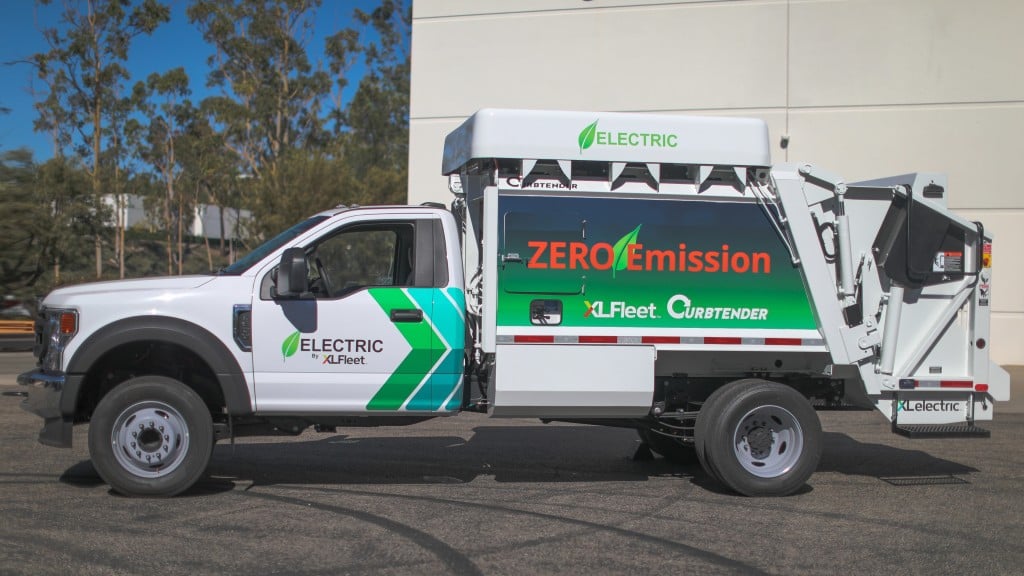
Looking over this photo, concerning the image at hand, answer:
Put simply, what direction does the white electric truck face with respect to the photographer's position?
facing to the left of the viewer
